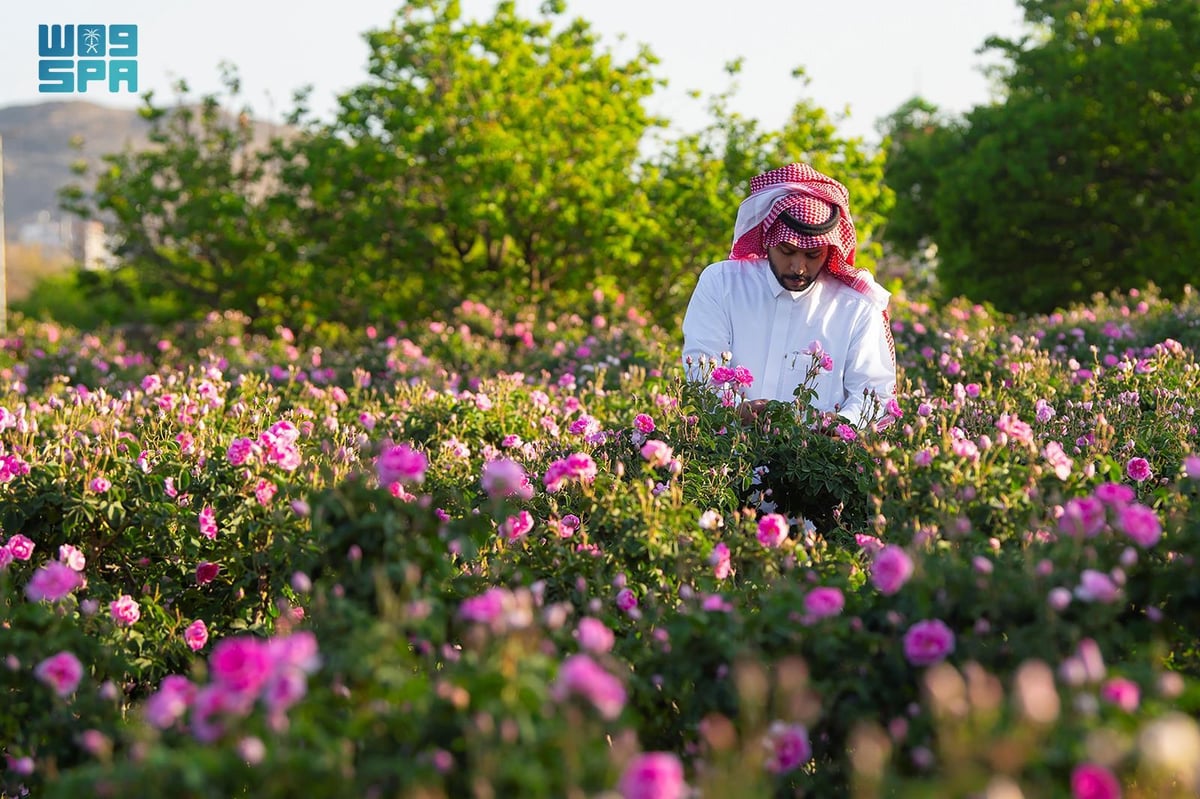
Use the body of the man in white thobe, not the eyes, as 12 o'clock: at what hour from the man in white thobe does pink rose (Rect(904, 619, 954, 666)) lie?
The pink rose is roughly at 12 o'clock from the man in white thobe.

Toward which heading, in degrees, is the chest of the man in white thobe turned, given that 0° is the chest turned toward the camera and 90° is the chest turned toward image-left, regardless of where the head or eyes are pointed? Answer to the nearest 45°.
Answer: approximately 0°

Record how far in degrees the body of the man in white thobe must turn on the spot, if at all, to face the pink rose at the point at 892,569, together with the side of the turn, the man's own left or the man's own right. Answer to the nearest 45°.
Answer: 0° — they already face it

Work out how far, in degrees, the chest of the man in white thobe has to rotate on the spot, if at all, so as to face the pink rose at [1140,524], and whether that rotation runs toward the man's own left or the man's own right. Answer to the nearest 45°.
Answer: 0° — they already face it

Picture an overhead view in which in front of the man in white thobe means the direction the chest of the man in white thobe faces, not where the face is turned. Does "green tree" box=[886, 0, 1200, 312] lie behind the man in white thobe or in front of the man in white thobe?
behind

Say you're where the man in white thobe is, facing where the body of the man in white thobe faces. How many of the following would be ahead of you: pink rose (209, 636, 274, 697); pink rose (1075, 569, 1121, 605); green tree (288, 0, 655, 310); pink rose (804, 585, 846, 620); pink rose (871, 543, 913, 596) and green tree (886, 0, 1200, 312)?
4
